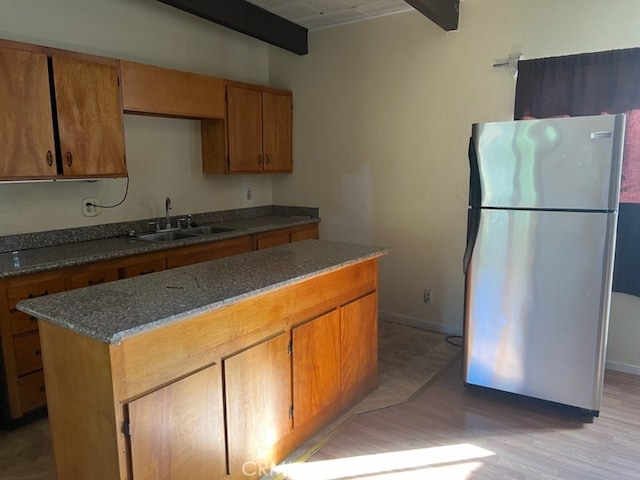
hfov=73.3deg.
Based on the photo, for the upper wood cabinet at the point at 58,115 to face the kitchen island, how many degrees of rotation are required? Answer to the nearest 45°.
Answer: approximately 45° to its left

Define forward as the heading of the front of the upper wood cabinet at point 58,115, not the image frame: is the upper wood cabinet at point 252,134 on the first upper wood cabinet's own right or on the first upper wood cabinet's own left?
on the first upper wood cabinet's own left

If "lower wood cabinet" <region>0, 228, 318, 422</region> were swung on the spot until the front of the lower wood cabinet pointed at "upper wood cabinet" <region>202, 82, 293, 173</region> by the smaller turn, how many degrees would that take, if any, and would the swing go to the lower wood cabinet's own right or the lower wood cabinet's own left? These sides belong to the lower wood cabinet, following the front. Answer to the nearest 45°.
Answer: approximately 90° to the lower wood cabinet's own left

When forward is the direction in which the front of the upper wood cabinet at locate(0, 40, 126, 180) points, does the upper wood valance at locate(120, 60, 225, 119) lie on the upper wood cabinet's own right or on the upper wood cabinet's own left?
on the upper wood cabinet's own left

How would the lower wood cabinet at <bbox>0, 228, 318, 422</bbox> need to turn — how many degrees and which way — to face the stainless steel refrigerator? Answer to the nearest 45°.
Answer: approximately 45° to its left

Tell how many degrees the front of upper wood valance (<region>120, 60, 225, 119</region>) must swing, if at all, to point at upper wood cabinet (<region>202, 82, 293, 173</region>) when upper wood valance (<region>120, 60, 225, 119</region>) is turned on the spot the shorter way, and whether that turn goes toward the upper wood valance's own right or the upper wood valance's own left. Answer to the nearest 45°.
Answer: approximately 90° to the upper wood valance's own left

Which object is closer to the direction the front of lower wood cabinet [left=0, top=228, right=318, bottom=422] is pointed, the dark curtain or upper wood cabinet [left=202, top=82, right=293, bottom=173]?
the dark curtain

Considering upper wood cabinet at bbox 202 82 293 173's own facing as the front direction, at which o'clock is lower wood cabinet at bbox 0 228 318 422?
The lower wood cabinet is roughly at 3 o'clock from the upper wood cabinet.
